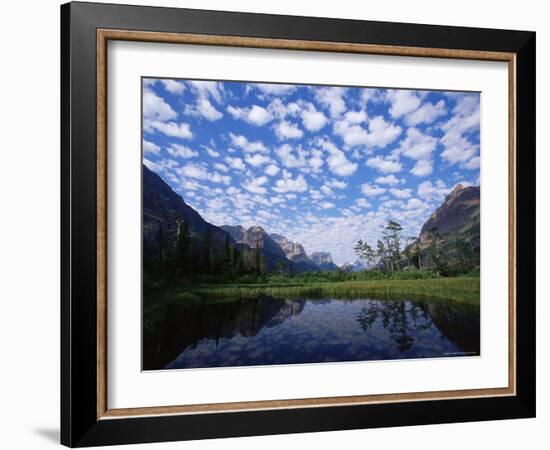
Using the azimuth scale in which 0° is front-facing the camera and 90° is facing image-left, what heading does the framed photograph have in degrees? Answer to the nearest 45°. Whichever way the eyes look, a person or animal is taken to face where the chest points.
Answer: approximately 315°
